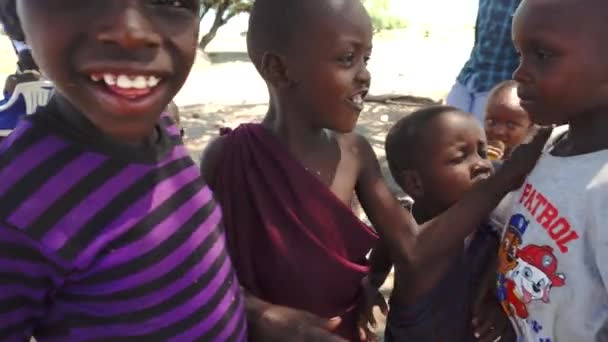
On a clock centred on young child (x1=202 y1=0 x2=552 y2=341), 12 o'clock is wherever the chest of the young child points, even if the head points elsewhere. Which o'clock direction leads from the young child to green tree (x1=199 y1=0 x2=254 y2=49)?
The green tree is roughly at 7 o'clock from the young child.

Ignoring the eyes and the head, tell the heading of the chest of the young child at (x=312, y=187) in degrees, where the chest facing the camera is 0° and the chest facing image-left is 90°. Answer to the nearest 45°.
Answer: approximately 315°

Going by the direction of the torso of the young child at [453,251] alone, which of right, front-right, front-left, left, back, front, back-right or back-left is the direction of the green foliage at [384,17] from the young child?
back-left

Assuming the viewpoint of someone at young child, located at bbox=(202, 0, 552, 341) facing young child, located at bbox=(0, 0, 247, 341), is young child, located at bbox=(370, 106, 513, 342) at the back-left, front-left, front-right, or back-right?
back-left

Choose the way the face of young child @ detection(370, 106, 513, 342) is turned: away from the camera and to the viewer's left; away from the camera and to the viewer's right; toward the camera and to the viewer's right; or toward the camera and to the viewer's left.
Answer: toward the camera and to the viewer's right

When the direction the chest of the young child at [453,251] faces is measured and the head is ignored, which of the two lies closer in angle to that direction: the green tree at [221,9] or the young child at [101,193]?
the young child

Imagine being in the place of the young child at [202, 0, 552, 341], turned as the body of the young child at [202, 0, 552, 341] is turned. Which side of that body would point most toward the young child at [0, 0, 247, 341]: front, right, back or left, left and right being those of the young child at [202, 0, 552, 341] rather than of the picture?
right

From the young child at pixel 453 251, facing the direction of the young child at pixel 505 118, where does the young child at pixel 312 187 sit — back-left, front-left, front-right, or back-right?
back-left

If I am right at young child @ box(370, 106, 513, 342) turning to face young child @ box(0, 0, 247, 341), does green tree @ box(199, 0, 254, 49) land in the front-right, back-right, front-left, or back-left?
back-right
